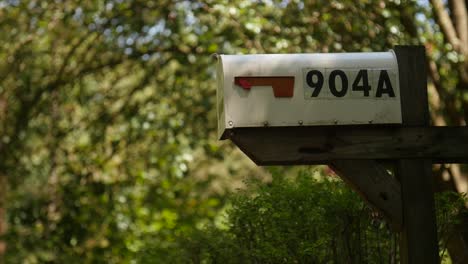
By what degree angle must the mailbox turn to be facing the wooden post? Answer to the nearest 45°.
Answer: approximately 180°

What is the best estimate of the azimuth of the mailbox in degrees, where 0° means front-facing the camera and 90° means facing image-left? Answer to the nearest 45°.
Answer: approximately 90°
